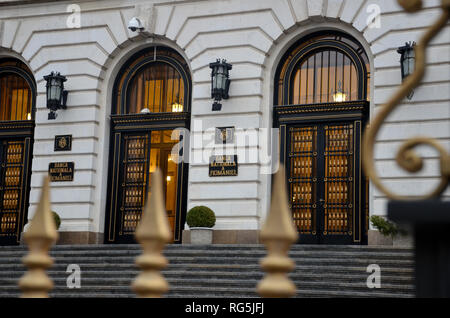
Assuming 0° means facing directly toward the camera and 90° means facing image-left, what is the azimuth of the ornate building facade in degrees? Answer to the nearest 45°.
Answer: approximately 0°

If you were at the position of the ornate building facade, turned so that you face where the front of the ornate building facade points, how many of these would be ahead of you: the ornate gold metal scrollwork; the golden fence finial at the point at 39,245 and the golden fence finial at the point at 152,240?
3

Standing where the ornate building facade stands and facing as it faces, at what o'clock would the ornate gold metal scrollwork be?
The ornate gold metal scrollwork is roughly at 12 o'clock from the ornate building facade.

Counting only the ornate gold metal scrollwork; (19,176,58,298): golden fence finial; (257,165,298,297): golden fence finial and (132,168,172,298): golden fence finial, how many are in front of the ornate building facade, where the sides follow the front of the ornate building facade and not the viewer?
4

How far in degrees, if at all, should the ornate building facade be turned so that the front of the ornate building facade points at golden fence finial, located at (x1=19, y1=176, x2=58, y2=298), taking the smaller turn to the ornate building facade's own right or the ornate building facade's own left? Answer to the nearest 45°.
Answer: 0° — it already faces it

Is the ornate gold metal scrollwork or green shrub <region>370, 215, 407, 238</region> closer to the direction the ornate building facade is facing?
the ornate gold metal scrollwork

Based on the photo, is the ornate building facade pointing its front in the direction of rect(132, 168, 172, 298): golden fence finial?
yes

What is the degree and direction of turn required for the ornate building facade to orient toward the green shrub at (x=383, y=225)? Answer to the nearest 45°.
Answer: approximately 45° to its left

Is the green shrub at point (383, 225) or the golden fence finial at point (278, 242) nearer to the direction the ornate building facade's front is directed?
the golden fence finial

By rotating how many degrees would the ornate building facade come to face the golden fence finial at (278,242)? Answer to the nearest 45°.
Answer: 0° — it already faces it
